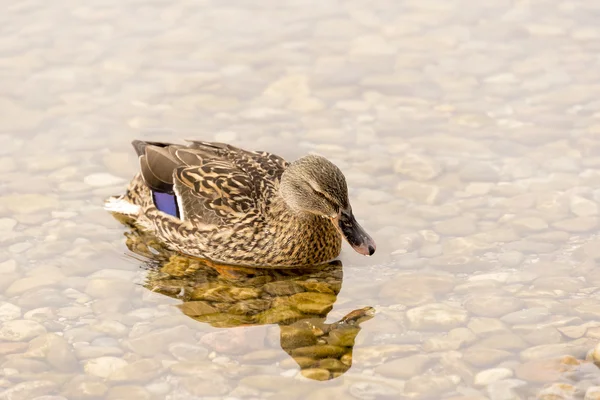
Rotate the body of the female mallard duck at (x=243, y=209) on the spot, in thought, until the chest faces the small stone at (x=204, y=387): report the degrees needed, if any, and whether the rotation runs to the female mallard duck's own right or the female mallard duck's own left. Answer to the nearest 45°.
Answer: approximately 45° to the female mallard duck's own right

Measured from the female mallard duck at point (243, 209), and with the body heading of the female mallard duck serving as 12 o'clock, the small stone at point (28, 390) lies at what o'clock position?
The small stone is roughly at 3 o'clock from the female mallard duck.

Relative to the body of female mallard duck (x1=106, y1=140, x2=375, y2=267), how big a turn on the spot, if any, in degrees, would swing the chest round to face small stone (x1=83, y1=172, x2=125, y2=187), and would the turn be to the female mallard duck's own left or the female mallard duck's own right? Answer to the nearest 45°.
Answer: approximately 180°

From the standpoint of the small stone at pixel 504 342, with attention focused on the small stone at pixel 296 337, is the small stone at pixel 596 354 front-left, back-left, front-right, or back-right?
back-left

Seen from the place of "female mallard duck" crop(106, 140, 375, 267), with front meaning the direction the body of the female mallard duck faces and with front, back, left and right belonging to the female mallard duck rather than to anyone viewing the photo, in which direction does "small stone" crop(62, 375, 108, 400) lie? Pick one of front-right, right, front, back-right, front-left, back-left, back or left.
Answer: right

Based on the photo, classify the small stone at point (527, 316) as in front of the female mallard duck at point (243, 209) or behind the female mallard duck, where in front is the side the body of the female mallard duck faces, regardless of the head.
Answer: in front

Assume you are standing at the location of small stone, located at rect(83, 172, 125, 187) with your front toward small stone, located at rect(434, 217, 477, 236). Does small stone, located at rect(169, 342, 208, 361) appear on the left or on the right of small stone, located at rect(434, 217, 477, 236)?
right

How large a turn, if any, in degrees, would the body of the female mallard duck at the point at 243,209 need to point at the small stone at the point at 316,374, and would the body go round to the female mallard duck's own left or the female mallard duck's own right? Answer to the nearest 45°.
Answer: approximately 45° to the female mallard duck's own right

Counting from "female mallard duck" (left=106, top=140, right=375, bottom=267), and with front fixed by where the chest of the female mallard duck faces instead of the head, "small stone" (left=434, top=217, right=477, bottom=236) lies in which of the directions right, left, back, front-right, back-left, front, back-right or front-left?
front-left

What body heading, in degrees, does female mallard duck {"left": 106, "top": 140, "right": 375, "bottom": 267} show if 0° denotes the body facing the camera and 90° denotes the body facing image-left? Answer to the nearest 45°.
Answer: approximately 315°

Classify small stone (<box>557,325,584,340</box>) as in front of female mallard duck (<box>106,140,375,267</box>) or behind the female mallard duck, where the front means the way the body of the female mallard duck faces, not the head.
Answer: in front
